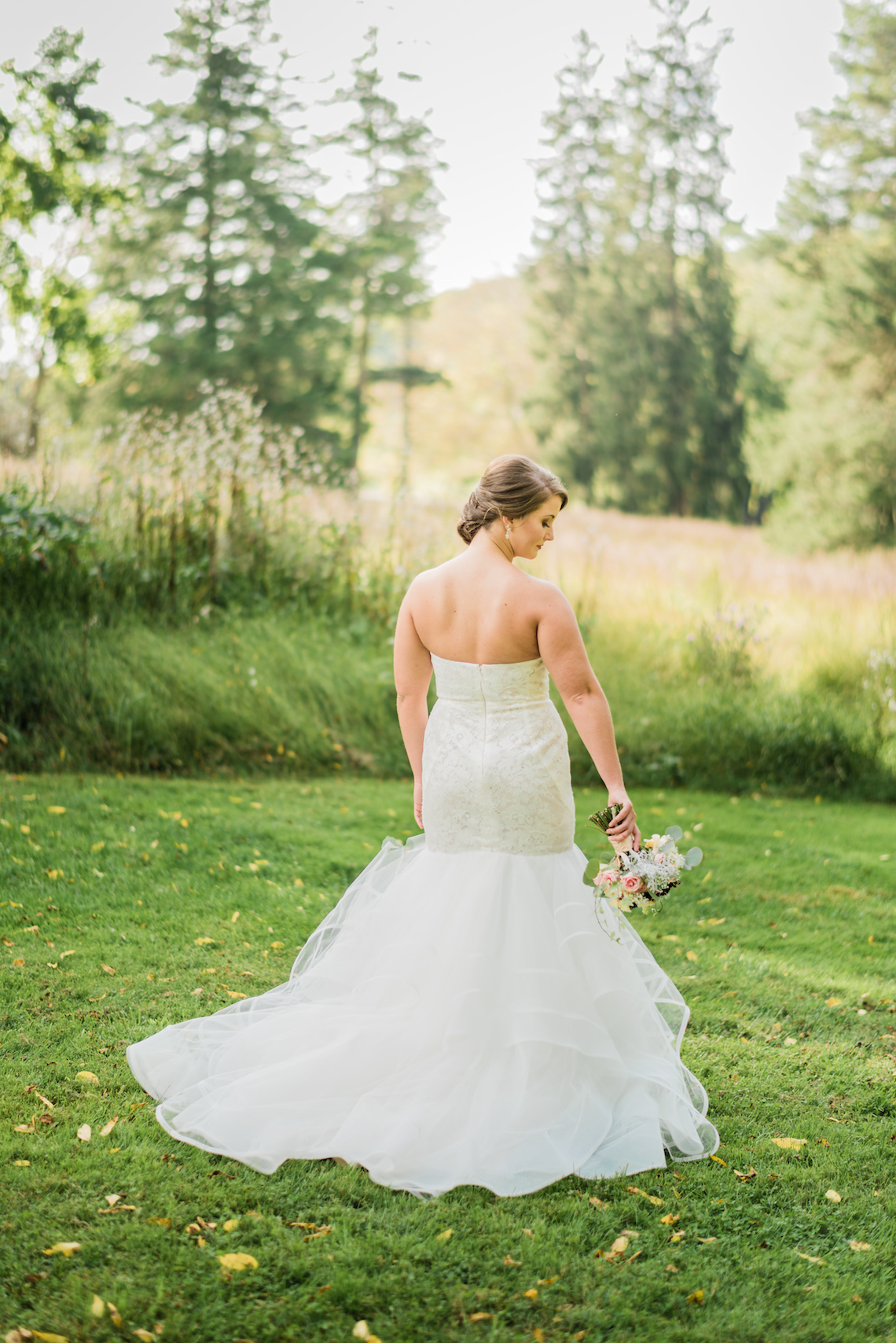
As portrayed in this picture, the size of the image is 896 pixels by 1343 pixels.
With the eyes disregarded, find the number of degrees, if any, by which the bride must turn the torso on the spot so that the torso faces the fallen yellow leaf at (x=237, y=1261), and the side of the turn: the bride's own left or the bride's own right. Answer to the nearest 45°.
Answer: approximately 135° to the bride's own left

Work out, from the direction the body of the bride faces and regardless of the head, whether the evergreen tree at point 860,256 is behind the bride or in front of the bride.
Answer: in front

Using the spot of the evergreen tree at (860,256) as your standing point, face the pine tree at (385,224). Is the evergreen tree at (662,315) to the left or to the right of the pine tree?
right

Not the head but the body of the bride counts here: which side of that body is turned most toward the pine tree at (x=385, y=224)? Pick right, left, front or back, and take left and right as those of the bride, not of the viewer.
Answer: front

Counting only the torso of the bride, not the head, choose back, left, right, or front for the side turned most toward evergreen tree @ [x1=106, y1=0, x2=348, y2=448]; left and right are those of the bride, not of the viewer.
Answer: front

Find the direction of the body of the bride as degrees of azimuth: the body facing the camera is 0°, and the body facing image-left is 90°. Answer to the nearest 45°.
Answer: approximately 180°

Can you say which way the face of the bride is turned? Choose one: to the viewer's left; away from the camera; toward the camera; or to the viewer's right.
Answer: to the viewer's right

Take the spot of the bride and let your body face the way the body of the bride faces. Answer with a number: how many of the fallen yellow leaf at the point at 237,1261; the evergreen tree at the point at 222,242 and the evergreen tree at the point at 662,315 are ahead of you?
2

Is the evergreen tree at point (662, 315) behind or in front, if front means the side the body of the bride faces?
in front

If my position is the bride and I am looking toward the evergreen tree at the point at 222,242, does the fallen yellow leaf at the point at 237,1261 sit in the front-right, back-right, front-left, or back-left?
back-left
